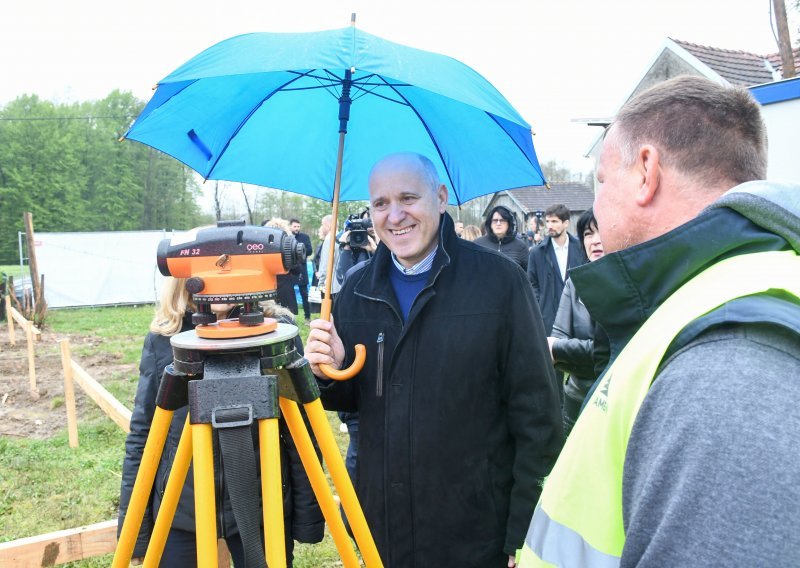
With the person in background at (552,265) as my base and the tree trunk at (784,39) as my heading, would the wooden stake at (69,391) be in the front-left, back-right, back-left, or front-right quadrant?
back-left

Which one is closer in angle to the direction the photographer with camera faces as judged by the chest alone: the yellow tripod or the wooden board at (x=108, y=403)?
the yellow tripod

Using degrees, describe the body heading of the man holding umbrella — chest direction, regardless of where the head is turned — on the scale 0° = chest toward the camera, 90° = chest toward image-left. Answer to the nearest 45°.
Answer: approximately 45°

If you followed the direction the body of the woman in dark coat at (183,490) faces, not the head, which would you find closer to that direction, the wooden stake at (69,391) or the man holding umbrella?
the man holding umbrella

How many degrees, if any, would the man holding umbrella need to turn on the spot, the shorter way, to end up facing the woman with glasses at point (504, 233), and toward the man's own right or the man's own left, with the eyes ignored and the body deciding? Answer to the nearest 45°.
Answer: approximately 135° to the man's own right

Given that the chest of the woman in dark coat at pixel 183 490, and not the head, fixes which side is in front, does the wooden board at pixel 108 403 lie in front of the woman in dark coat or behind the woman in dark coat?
behind

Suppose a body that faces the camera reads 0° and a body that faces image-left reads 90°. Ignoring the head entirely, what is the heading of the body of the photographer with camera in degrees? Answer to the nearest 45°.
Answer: approximately 0°
